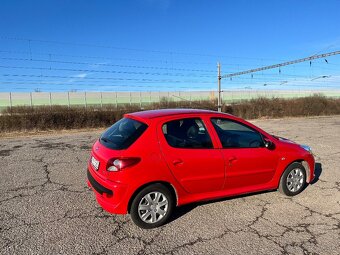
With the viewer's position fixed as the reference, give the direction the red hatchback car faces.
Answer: facing away from the viewer and to the right of the viewer

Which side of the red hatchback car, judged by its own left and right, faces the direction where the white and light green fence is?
left
